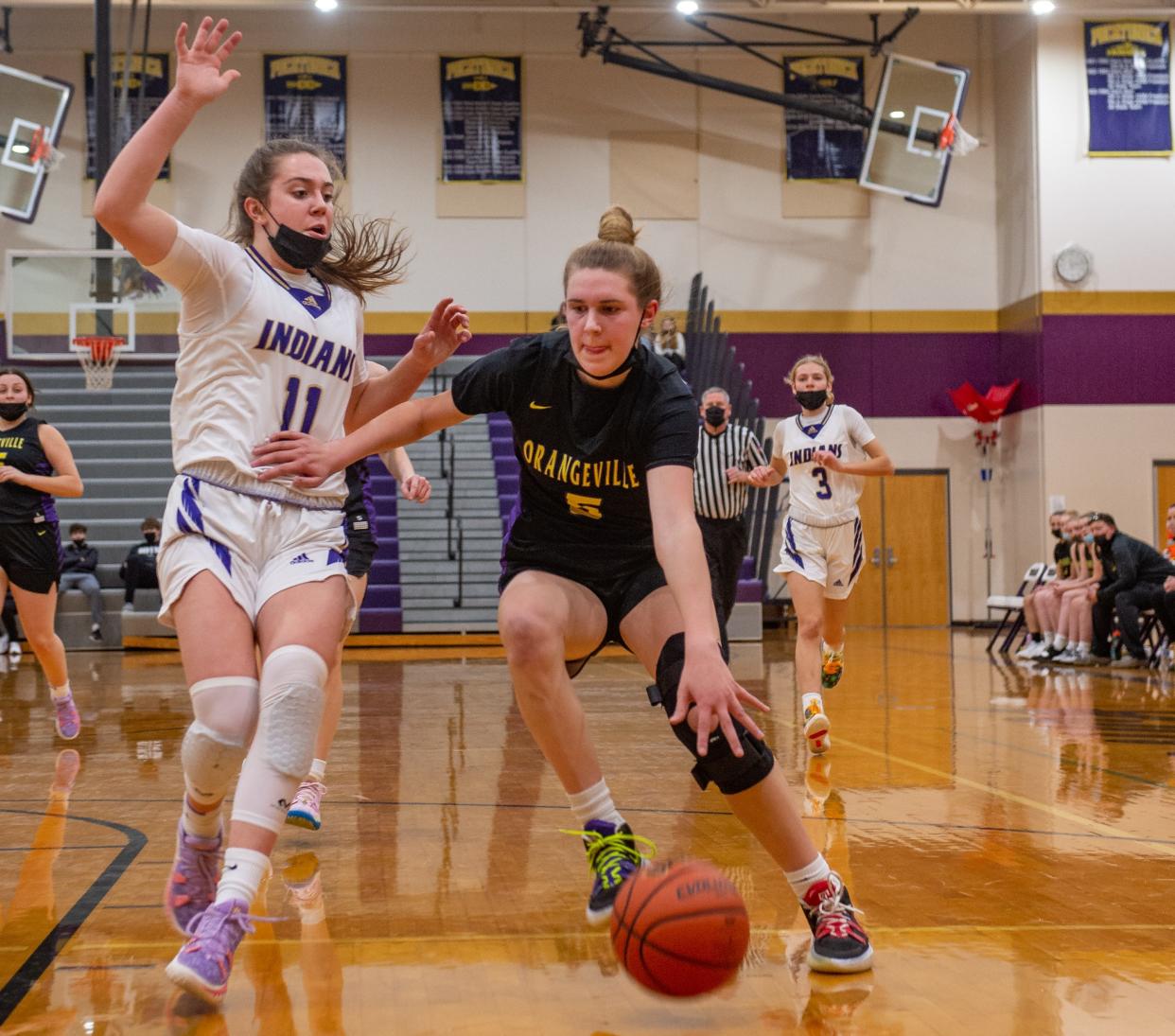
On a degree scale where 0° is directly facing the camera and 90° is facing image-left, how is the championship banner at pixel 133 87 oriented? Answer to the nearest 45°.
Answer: approximately 0°

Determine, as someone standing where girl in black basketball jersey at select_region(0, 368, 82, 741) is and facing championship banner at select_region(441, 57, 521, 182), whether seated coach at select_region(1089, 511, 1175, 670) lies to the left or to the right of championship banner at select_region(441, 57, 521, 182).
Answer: right

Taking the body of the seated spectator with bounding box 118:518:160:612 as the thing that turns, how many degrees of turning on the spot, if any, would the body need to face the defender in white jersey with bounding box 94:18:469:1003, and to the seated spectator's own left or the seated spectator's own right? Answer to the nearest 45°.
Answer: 0° — they already face them

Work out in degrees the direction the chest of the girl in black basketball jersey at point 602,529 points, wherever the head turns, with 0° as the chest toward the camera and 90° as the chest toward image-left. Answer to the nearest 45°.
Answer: approximately 0°

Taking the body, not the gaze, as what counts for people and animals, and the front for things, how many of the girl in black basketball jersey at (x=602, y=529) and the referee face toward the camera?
2
